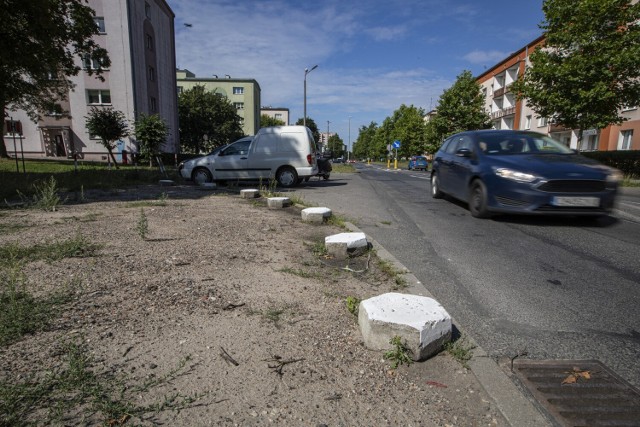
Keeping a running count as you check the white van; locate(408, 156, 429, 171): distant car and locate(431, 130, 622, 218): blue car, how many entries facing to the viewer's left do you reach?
1

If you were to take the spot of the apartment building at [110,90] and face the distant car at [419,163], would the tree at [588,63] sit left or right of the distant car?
right

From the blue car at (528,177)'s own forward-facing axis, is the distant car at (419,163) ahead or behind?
behind

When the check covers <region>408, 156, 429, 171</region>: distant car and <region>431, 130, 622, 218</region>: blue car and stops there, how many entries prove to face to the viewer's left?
0

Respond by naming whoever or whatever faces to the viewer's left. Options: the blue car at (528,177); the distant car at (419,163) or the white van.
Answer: the white van

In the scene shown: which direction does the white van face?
to the viewer's left

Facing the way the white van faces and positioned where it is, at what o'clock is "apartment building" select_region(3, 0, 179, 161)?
The apartment building is roughly at 2 o'clock from the white van.

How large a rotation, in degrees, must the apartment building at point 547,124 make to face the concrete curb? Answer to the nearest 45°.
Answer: approximately 45° to its left

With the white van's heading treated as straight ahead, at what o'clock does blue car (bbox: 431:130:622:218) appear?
The blue car is roughly at 8 o'clock from the white van.

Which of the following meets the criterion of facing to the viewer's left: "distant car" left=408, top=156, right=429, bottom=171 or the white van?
the white van
